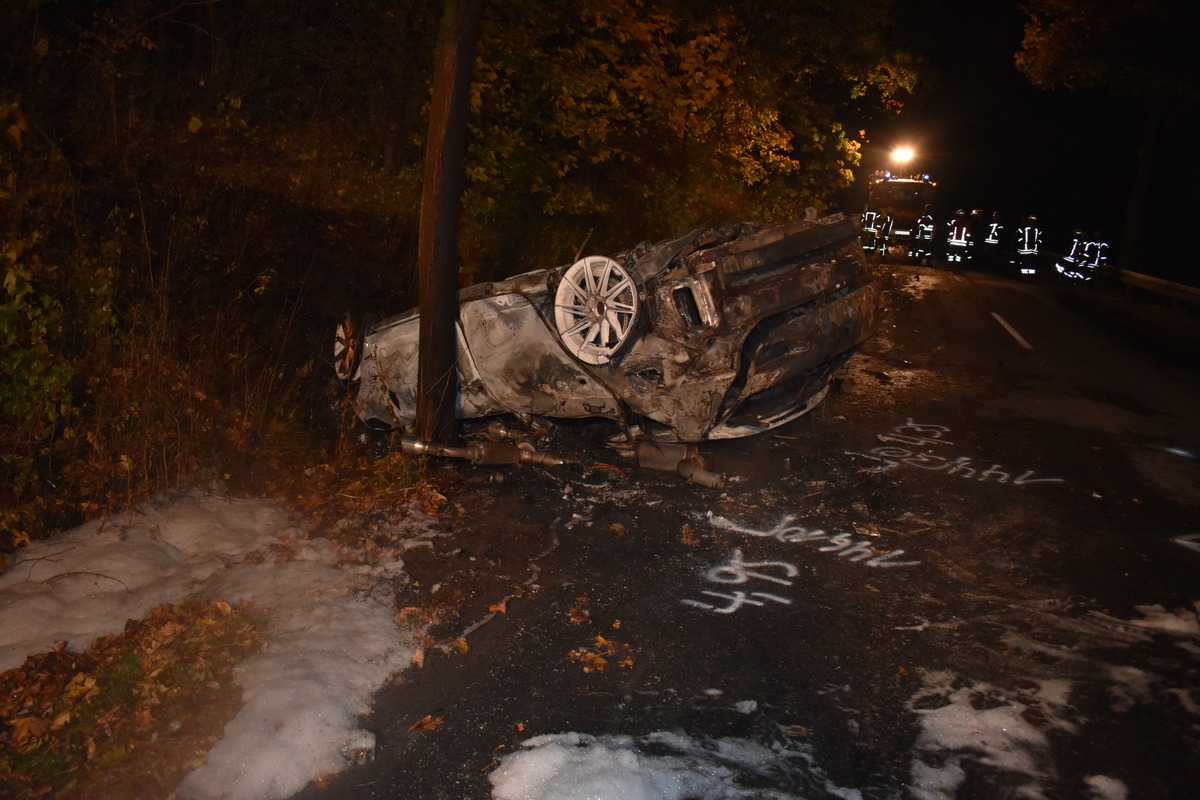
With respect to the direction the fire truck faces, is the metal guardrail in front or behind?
in front

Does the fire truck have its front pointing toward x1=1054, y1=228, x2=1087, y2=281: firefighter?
no

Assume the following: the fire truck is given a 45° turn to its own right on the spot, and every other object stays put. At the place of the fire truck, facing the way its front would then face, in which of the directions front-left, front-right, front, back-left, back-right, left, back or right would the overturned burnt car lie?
front-left

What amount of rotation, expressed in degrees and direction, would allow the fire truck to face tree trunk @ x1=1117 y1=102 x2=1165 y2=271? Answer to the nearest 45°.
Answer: approximately 90° to its left

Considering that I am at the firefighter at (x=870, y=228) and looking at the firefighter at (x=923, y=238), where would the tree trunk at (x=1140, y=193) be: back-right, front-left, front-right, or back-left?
front-left

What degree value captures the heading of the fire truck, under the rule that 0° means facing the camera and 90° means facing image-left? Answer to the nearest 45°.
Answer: approximately 0°

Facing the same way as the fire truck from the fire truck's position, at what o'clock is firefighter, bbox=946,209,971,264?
The firefighter is roughly at 11 o'clock from the fire truck.

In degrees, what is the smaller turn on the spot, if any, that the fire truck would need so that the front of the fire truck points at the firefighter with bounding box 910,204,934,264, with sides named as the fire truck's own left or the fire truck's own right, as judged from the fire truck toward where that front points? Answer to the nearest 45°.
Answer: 0° — it already faces them

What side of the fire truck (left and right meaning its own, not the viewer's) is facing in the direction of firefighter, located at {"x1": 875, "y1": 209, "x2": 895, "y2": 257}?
front

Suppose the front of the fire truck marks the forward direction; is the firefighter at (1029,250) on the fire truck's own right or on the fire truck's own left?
on the fire truck's own left

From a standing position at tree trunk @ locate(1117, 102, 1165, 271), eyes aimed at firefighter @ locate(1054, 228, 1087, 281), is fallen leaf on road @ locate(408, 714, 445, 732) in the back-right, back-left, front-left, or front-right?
front-left

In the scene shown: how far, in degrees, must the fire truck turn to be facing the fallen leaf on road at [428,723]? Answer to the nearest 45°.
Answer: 0° — it already faces it

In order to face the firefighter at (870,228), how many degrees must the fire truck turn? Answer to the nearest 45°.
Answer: approximately 45° to its right

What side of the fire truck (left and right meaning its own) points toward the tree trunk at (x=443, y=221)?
front
